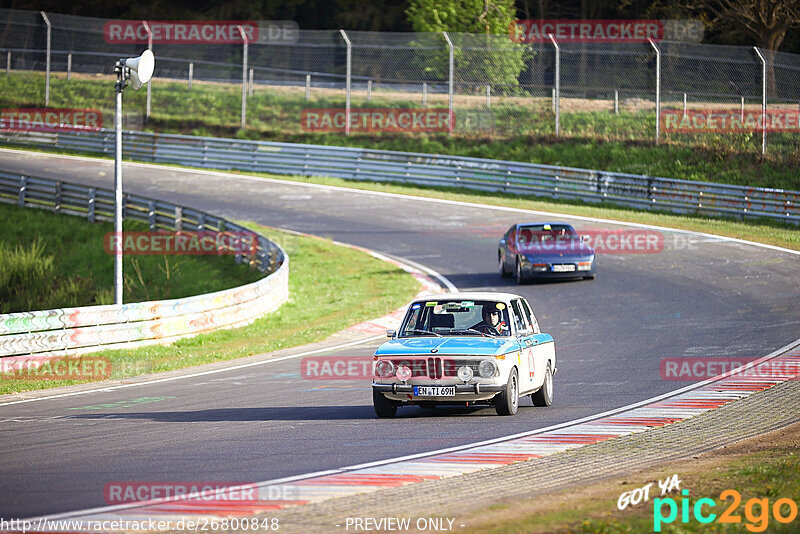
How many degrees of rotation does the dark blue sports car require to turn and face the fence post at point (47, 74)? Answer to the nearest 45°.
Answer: approximately 135° to its right

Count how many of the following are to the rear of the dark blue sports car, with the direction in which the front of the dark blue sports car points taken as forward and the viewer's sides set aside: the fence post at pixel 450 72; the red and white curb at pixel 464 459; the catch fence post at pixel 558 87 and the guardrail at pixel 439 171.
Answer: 3

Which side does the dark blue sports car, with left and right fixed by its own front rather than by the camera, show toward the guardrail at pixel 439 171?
back

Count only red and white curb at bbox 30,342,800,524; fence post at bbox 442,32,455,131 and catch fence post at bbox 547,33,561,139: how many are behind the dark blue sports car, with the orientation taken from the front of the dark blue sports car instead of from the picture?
2

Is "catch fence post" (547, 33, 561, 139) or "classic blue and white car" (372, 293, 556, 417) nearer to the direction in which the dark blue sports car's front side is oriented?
the classic blue and white car

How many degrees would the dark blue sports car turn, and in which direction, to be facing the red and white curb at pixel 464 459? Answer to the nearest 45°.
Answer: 0° — it already faces it

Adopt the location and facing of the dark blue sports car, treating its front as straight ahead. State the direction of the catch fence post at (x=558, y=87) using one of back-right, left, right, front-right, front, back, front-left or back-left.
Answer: back

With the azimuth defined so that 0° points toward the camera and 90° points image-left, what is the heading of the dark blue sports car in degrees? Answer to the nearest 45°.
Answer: approximately 0°

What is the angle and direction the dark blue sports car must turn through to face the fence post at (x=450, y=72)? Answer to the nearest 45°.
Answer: approximately 180°

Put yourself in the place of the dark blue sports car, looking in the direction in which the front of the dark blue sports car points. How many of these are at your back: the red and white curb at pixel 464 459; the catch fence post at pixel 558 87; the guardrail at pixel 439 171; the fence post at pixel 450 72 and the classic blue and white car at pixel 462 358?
3

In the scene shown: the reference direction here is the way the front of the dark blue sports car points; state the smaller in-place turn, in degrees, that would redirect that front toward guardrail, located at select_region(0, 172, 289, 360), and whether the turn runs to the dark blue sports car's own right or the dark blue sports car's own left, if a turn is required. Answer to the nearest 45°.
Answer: approximately 45° to the dark blue sports car's own right
